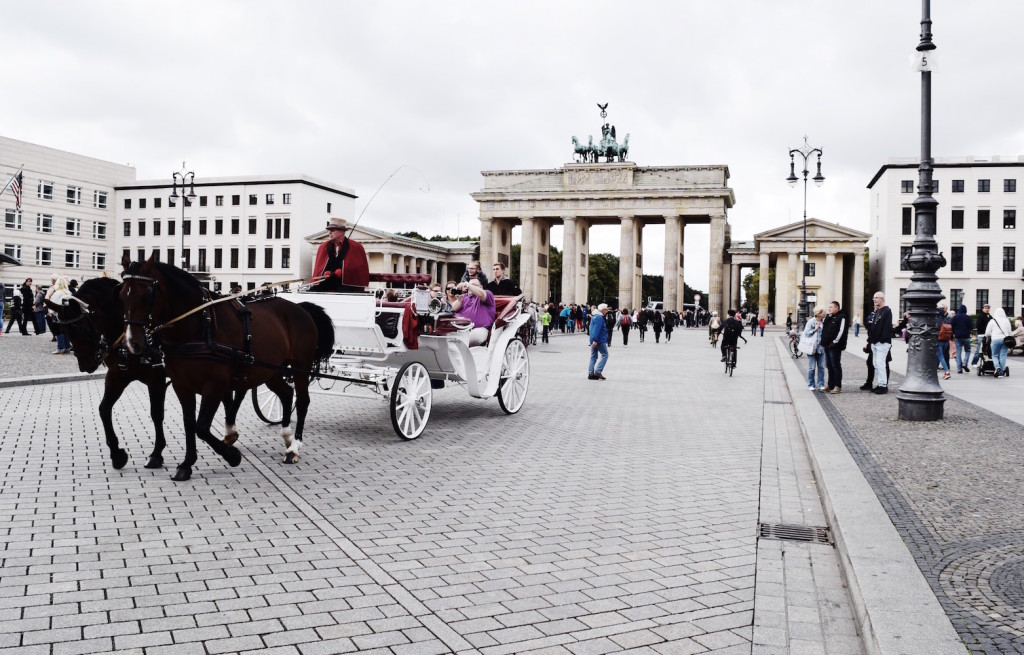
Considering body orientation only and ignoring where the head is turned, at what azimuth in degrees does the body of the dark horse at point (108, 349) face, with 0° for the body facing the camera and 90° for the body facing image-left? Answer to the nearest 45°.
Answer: approximately 45°

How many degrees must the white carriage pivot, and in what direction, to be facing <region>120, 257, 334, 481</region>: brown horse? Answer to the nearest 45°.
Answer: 0° — it already faces it

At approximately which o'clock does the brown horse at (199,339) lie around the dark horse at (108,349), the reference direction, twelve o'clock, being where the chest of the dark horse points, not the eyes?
The brown horse is roughly at 9 o'clock from the dark horse.

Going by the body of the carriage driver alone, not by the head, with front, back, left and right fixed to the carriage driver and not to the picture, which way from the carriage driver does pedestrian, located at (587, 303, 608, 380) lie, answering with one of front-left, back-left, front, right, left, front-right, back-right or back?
back

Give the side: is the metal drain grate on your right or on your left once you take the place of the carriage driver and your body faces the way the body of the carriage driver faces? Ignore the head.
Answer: on your left

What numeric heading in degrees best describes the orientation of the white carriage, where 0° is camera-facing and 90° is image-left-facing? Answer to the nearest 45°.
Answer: approximately 45°

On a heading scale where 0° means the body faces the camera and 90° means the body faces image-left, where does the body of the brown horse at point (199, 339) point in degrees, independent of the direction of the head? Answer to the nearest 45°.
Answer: approximately 45°

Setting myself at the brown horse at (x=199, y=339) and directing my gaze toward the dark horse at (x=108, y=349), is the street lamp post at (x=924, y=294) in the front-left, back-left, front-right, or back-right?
back-right
